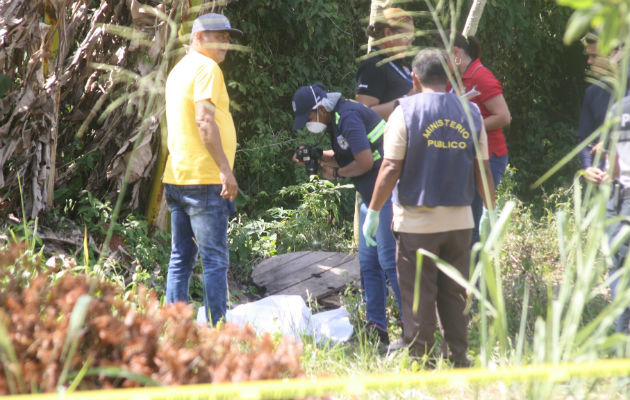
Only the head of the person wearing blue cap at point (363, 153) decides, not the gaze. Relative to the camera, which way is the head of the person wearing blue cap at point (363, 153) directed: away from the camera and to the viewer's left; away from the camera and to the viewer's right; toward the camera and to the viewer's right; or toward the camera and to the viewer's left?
toward the camera and to the viewer's left

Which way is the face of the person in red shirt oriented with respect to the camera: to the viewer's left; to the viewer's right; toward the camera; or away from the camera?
to the viewer's left

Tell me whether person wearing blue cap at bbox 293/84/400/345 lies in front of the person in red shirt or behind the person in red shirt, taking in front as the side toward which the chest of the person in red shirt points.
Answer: in front

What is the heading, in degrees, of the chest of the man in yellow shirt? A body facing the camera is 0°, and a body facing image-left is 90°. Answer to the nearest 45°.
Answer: approximately 225°

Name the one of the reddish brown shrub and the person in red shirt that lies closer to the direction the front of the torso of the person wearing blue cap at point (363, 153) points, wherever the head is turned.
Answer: the reddish brown shrub

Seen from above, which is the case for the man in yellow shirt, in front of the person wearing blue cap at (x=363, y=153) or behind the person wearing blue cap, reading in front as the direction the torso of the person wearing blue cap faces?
in front

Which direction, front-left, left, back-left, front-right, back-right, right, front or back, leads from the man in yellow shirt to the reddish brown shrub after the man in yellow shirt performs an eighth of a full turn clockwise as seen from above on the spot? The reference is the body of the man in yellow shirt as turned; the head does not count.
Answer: right

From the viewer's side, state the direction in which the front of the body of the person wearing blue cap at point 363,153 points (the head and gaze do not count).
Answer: to the viewer's left

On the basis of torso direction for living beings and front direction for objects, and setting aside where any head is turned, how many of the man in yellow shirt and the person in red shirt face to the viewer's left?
1

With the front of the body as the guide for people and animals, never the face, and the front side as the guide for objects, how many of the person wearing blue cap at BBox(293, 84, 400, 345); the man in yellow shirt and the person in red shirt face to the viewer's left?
2

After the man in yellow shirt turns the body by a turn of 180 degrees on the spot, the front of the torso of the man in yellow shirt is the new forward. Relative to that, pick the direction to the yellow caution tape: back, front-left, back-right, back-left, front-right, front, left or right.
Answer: front-left
